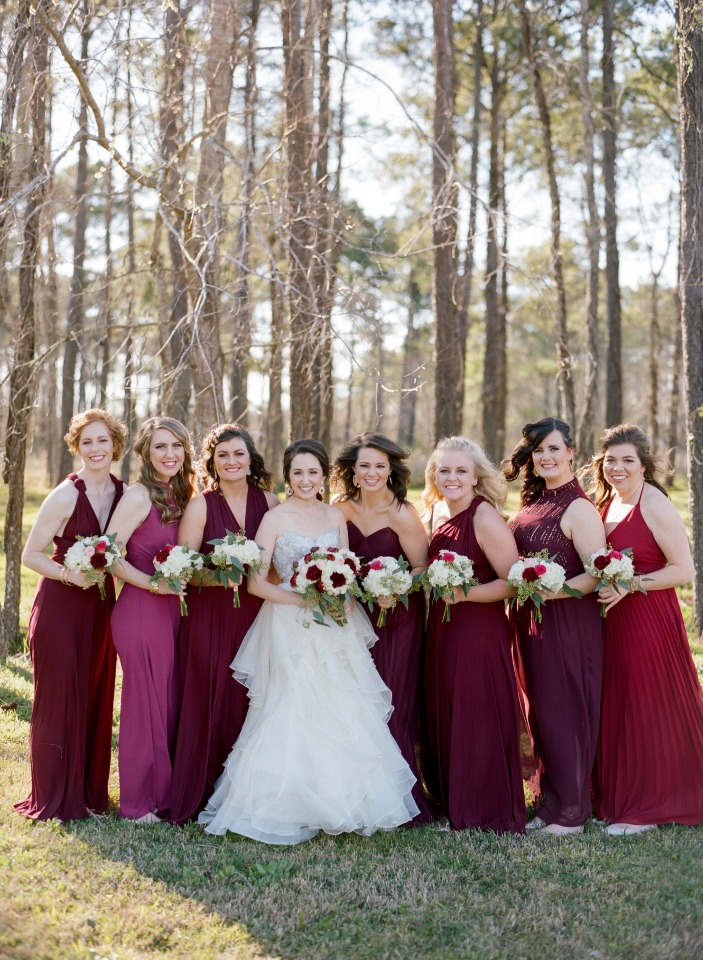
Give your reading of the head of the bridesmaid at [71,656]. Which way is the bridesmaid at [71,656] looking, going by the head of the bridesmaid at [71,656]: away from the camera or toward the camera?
toward the camera

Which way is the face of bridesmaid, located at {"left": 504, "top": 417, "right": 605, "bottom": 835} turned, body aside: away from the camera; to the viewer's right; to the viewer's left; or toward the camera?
toward the camera

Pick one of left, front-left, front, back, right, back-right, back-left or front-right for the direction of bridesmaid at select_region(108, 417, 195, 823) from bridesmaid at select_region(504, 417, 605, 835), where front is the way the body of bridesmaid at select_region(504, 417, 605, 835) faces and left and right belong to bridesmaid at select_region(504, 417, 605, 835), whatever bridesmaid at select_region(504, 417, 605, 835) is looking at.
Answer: front-right

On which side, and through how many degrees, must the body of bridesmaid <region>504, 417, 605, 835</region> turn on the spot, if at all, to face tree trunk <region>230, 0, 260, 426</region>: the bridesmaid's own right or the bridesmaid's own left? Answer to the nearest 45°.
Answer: approximately 90° to the bridesmaid's own right

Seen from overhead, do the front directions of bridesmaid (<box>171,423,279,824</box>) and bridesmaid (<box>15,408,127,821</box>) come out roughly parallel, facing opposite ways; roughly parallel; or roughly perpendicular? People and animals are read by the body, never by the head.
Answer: roughly parallel

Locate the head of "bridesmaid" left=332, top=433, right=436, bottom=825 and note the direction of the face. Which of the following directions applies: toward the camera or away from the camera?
toward the camera

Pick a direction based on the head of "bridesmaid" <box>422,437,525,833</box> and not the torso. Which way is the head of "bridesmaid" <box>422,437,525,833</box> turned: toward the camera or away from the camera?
toward the camera

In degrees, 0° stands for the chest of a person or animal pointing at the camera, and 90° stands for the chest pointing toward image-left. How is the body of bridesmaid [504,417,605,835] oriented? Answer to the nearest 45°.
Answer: approximately 45°

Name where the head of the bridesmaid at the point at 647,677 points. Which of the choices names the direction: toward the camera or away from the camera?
toward the camera

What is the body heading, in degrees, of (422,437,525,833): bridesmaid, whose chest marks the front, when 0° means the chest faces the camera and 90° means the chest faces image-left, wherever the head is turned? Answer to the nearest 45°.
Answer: approximately 45°

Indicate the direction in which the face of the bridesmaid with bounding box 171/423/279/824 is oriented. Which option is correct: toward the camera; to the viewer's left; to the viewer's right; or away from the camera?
toward the camera

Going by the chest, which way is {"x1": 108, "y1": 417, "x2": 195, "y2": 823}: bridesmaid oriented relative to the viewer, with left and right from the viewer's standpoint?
facing the viewer and to the right of the viewer

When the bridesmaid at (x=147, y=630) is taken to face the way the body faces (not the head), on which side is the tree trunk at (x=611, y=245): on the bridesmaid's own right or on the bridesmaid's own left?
on the bridesmaid's own left

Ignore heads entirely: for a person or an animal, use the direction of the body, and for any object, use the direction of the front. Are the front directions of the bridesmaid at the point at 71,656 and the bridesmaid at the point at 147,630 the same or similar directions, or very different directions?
same or similar directions
